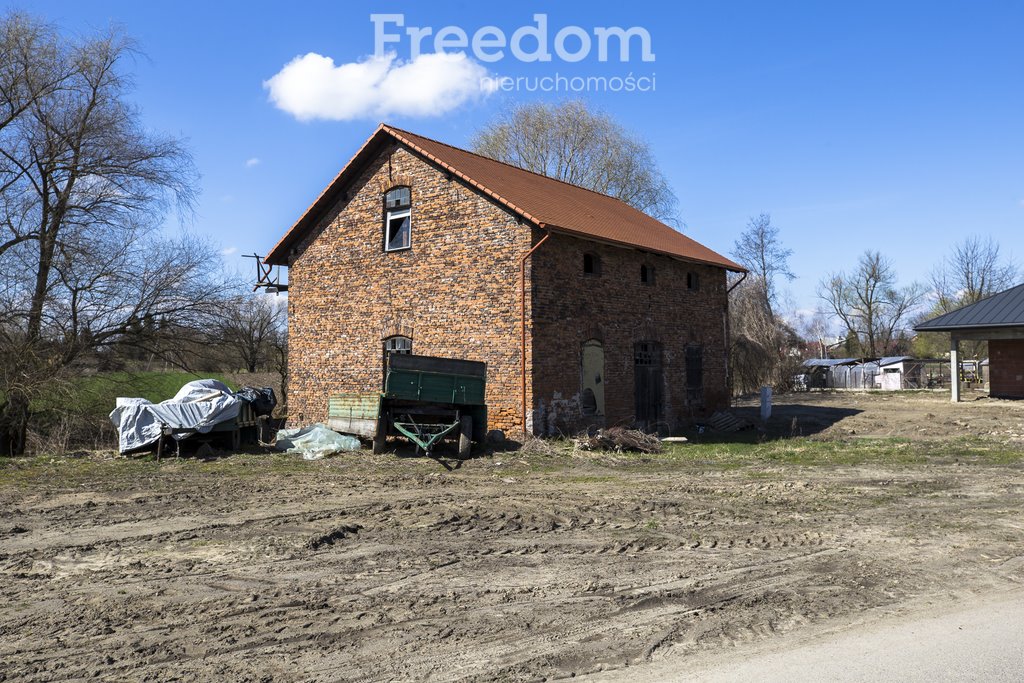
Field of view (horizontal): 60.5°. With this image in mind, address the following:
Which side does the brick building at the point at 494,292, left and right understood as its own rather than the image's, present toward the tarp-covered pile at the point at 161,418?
right

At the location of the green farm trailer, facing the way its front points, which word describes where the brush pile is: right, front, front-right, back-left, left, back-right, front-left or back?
left

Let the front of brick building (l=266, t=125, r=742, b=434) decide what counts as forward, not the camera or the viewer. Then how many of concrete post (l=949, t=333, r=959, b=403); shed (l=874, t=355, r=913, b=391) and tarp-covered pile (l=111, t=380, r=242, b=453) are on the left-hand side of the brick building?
2

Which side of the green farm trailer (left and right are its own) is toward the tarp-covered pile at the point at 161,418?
right

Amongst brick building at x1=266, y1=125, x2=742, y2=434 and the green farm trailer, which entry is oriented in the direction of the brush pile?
the brick building

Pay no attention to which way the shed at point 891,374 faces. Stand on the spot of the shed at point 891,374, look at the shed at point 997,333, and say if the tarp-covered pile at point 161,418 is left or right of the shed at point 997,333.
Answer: right

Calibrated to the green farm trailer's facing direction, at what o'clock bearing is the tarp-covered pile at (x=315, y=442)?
The tarp-covered pile is roughly at 4 o'clock from the green farm trailer.

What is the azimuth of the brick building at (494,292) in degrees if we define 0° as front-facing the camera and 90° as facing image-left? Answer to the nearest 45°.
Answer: approximately 315°

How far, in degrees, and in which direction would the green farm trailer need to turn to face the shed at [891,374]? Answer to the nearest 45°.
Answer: approximately 135° to its left

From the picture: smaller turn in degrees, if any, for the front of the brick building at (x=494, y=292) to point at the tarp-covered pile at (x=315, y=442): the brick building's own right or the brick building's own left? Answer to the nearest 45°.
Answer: approximately 90° to the brick building's own right
